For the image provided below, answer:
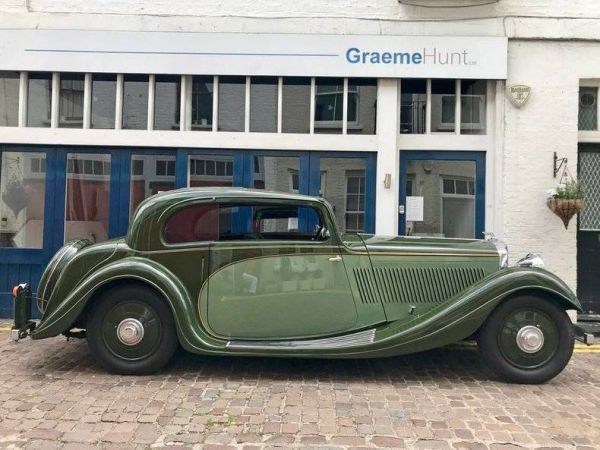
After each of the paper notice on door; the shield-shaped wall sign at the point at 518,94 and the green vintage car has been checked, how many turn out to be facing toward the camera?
2

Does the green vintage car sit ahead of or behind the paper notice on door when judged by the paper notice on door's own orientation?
ahead

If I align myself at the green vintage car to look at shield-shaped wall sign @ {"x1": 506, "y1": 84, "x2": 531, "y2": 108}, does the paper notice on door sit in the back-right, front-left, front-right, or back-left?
front-left

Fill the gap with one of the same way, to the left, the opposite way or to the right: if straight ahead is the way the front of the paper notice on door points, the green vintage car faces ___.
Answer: to the left

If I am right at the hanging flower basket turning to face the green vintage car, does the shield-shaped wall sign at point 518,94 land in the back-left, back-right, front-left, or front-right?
front-right

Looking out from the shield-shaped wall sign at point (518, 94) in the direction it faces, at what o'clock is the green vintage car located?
The green vintage car is roughly at 1 o'clock from the shield-shaped wall sign.

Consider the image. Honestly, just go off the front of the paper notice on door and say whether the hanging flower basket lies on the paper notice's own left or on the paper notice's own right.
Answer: on the paper notice's own left

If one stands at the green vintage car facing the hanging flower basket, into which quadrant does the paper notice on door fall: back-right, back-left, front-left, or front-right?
front-left

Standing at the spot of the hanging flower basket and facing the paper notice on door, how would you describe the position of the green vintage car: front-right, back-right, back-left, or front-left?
front-left

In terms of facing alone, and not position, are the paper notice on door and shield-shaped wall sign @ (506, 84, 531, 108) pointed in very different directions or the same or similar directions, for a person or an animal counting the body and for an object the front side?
same or similar directions

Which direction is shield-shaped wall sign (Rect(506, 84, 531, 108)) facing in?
toward the camera

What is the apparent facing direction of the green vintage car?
to the viewer's right

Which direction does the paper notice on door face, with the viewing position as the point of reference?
facing the viewer
